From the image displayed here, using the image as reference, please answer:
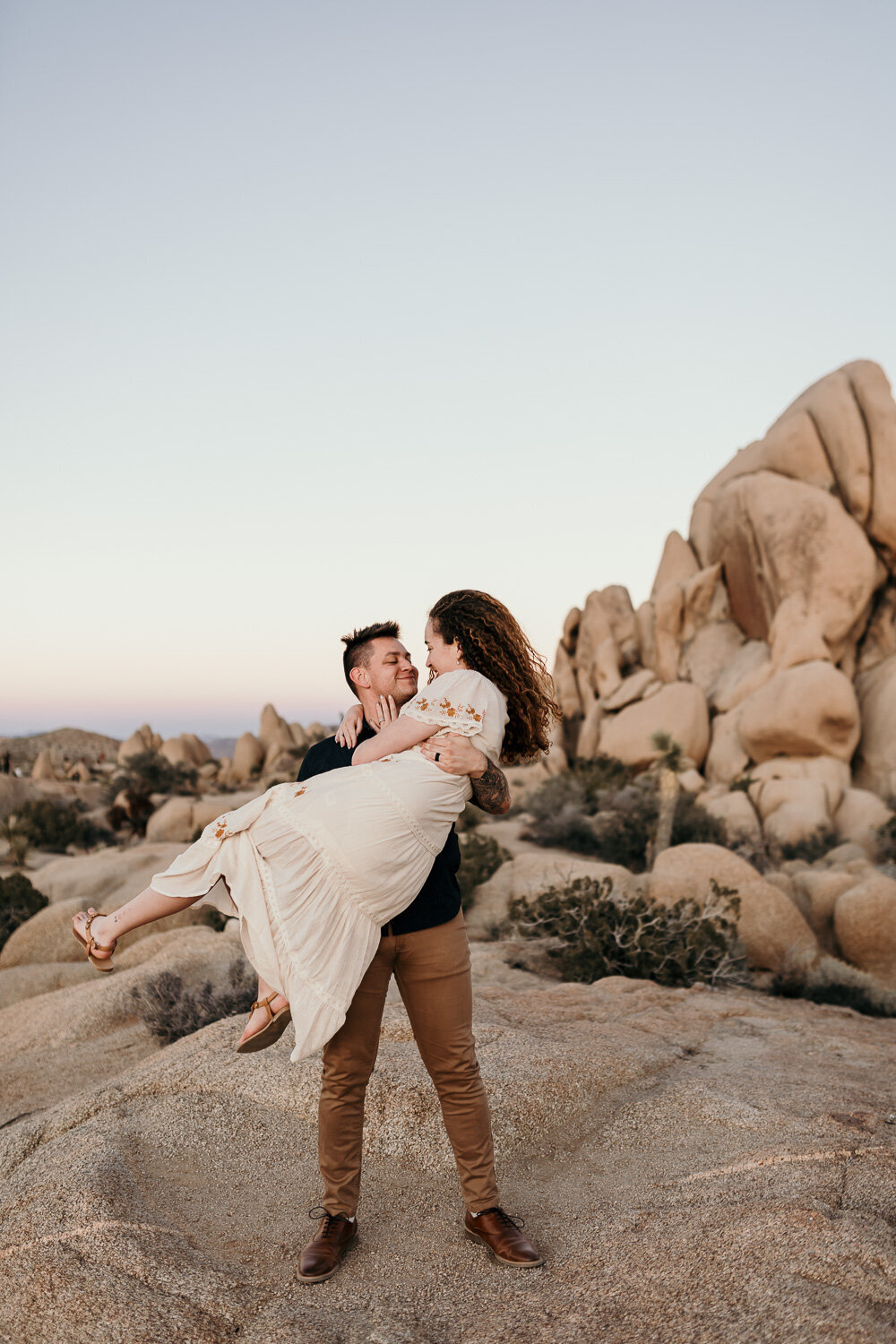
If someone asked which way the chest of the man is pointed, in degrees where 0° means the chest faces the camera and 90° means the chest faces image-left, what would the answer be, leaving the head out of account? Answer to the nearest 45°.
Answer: approximately 0°

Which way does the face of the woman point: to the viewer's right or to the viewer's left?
to the viewer's left

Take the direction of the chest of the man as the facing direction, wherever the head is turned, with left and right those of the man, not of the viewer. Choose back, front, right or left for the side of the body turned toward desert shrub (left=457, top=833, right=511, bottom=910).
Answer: back

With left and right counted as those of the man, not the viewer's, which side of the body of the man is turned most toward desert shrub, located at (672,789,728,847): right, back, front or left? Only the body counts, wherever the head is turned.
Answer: back

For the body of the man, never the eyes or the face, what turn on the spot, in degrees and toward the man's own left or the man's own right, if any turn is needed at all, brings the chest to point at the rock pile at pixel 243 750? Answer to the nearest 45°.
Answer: approximately 180°

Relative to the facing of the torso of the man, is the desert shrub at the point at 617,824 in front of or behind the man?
behind

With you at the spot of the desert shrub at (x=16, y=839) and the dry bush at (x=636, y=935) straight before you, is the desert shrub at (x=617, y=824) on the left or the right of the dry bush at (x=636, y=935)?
left

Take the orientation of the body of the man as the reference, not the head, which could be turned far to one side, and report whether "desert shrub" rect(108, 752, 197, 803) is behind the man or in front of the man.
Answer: behind
